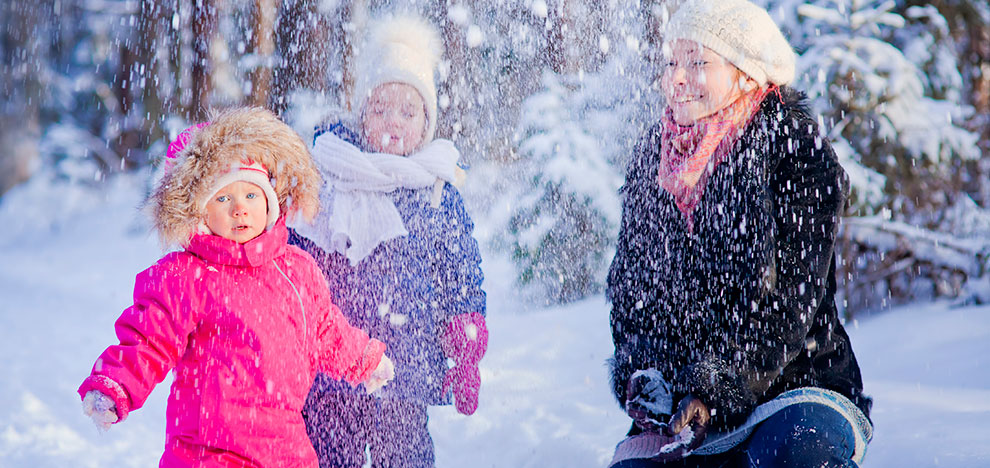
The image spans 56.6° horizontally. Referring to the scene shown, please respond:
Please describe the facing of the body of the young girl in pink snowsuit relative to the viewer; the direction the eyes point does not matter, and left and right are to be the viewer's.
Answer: facing the viewer

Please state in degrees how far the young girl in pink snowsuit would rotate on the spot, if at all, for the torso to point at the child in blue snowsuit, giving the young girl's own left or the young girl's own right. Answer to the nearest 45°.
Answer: approximately 135° to the young girl's own left

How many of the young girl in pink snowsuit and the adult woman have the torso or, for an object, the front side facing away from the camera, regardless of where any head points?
0

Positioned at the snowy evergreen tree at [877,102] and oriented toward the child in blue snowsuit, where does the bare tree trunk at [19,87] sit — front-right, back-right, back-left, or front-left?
front-right

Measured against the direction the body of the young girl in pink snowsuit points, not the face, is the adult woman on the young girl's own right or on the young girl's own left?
on the young girl's own left

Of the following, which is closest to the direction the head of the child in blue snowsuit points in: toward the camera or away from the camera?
toward the camera

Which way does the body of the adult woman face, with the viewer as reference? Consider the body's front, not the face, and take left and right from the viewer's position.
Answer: facing the viewer and to the left of the viewer

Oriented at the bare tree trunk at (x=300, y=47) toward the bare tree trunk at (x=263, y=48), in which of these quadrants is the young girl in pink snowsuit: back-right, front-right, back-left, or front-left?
back-left

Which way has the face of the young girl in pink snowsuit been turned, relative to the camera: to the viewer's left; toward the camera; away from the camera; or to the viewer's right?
toward the camera
